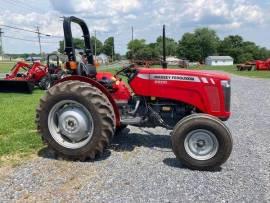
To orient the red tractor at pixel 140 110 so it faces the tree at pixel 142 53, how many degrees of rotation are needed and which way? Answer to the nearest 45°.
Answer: approximately 90° to its left

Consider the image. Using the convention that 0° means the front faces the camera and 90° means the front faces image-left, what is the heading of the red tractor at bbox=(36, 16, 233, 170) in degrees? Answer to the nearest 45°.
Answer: approximately 270°
